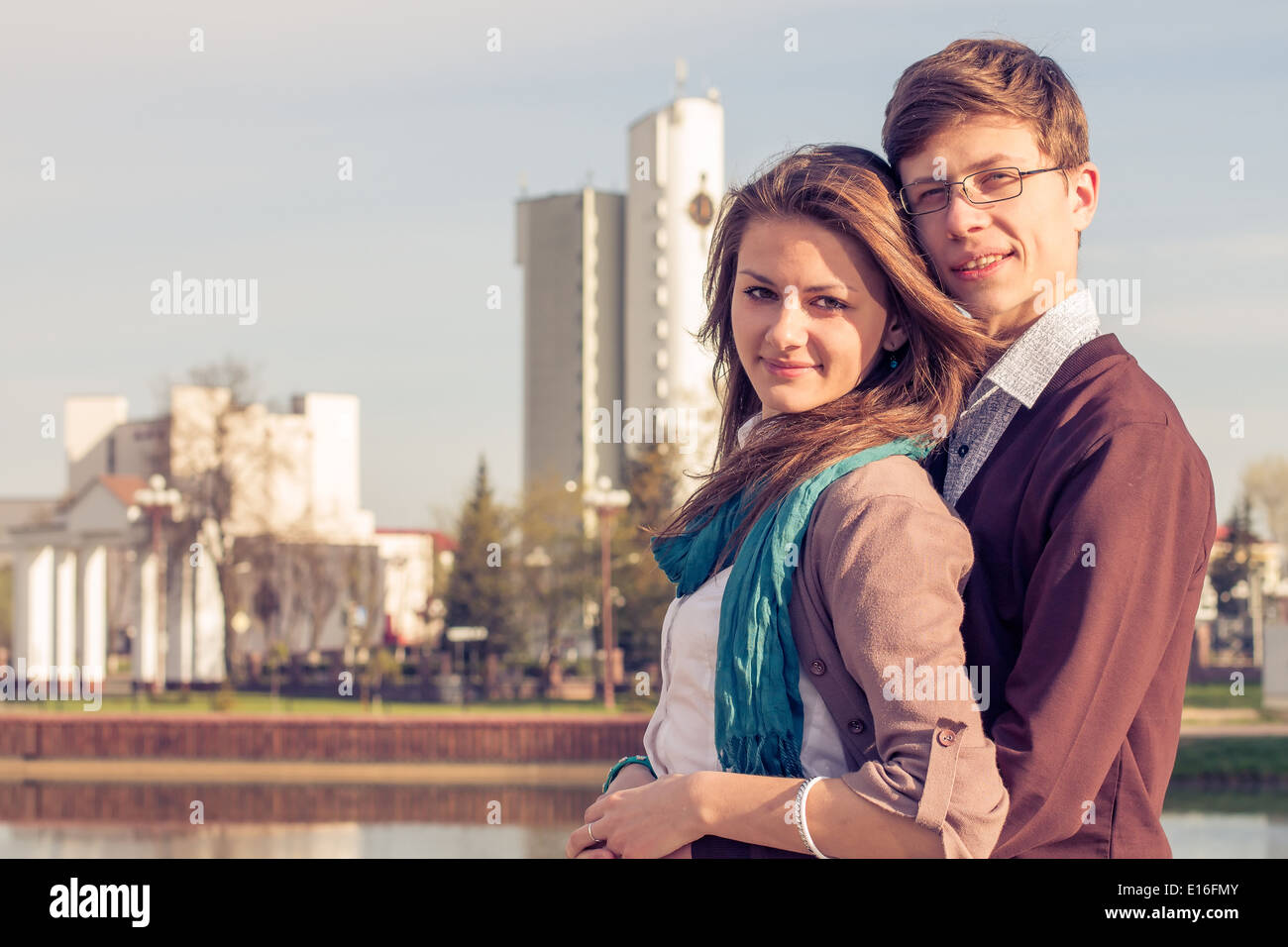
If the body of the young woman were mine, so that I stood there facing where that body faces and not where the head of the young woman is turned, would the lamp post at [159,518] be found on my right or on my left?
on my right

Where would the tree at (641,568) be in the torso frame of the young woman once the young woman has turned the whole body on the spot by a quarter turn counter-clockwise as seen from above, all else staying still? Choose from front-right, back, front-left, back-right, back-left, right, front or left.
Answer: back-left

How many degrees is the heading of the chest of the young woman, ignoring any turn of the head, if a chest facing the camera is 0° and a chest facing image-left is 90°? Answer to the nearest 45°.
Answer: approximately 45°

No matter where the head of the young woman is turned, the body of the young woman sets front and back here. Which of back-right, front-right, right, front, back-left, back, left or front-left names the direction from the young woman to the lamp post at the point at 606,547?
back-right

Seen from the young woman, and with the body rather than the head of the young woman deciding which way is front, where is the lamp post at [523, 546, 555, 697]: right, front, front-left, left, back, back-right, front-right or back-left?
back-right

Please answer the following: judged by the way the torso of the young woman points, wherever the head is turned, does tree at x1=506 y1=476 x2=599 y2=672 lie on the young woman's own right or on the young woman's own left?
on the young woman's own right
